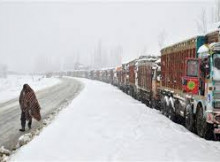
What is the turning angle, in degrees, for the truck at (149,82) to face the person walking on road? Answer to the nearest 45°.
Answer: approximately 90° to its right

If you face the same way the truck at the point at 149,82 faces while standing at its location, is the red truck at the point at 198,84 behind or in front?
in front

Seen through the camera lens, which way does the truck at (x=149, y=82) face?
facing the viewer and to the right of the viewer

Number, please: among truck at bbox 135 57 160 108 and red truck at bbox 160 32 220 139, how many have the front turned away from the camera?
0

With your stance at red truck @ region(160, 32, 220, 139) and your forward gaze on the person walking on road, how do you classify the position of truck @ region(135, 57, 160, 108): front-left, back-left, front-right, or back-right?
front-right

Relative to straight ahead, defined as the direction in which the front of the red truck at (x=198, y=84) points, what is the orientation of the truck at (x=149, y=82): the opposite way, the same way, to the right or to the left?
the same way

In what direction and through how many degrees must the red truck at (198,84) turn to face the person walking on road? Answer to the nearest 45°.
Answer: approximately 135° to its right
